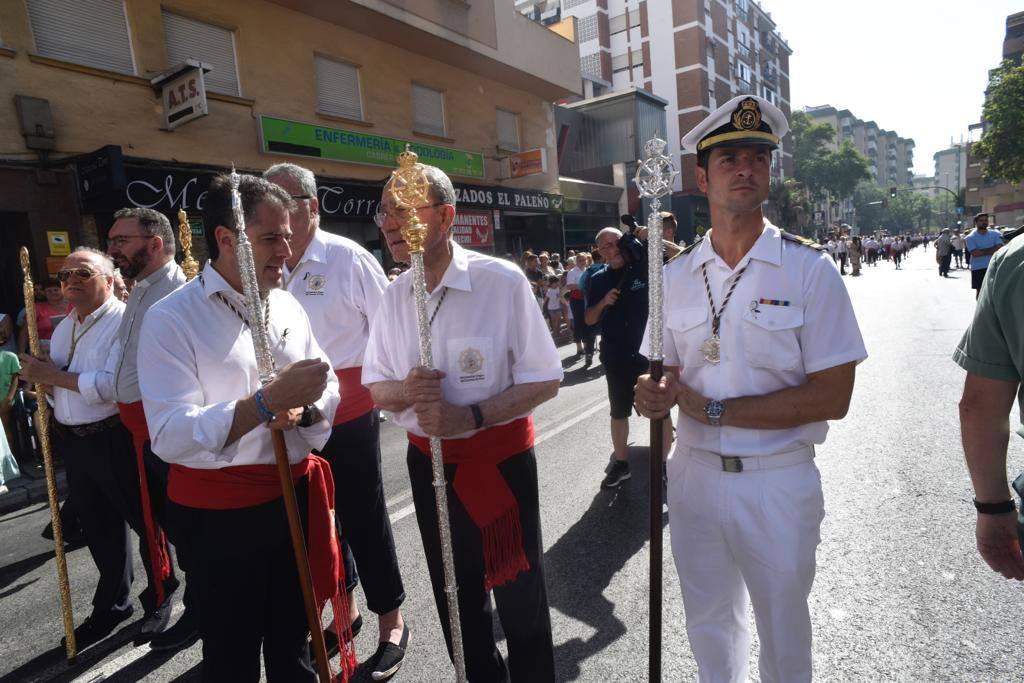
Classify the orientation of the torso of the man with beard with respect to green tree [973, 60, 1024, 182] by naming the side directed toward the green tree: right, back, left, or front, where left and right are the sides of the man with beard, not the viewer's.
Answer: back

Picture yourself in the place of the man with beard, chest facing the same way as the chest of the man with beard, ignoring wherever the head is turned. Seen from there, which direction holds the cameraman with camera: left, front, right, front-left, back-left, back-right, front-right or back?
back

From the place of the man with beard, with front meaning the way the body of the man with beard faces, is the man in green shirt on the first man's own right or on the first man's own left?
on the first man's own left

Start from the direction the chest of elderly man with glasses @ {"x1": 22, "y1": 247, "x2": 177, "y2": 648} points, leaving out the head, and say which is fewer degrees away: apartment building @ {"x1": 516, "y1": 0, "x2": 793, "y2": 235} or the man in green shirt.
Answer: the man in green shirt

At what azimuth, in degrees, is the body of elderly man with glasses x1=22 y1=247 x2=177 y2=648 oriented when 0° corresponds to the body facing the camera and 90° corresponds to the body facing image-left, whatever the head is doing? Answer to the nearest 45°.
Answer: approximately 45°

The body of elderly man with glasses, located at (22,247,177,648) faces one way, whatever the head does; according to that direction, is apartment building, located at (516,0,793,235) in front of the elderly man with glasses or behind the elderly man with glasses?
behind

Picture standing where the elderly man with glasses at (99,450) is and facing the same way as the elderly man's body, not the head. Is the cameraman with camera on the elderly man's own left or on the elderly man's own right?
on the elderly man's own left

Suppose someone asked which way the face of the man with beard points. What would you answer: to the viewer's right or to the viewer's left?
to the viewer's left
